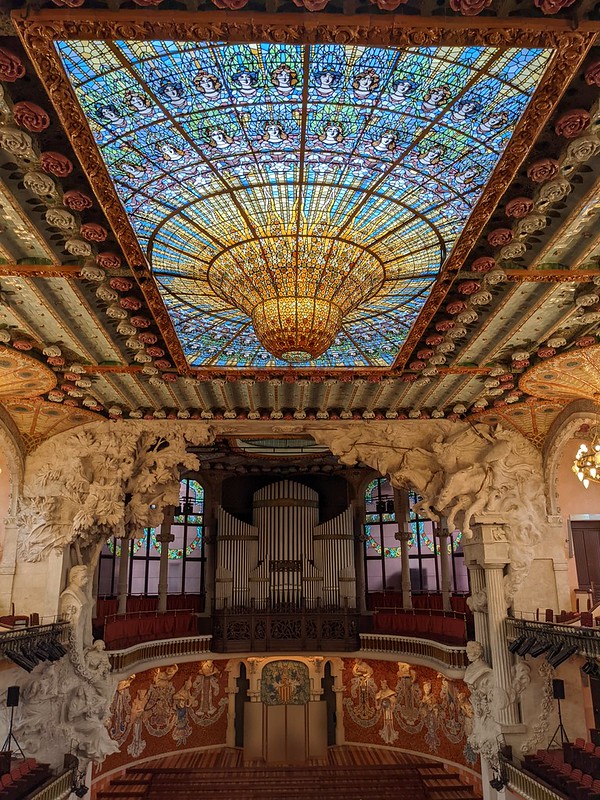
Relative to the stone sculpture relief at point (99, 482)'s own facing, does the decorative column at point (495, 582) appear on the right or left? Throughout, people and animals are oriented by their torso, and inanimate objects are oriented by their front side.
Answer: on its left

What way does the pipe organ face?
toward the camera

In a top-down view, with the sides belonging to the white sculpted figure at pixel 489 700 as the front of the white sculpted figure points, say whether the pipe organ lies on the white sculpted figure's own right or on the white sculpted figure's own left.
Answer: on the white sculpted figure's own right

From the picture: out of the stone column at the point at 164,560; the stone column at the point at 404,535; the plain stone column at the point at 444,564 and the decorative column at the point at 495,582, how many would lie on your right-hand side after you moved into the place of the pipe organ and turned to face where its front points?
1

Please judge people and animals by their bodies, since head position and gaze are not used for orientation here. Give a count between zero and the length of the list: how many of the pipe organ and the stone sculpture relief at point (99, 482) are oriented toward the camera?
2

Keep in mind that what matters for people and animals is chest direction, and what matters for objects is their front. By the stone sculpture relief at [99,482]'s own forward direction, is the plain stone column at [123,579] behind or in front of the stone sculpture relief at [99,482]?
behind

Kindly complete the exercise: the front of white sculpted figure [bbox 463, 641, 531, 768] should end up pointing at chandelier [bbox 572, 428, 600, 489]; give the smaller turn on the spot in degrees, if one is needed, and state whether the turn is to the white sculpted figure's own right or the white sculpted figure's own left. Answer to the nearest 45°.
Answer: approximately 90° to the white sculpted figure's own left

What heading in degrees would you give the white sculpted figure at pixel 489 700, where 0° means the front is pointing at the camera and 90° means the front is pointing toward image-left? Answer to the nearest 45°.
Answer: approximately 45°

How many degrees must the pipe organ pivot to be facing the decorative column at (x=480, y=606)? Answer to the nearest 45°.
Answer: approximately 45° to its left

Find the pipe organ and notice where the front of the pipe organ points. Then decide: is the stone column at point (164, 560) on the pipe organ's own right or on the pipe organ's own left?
on the pipe organ's own right
